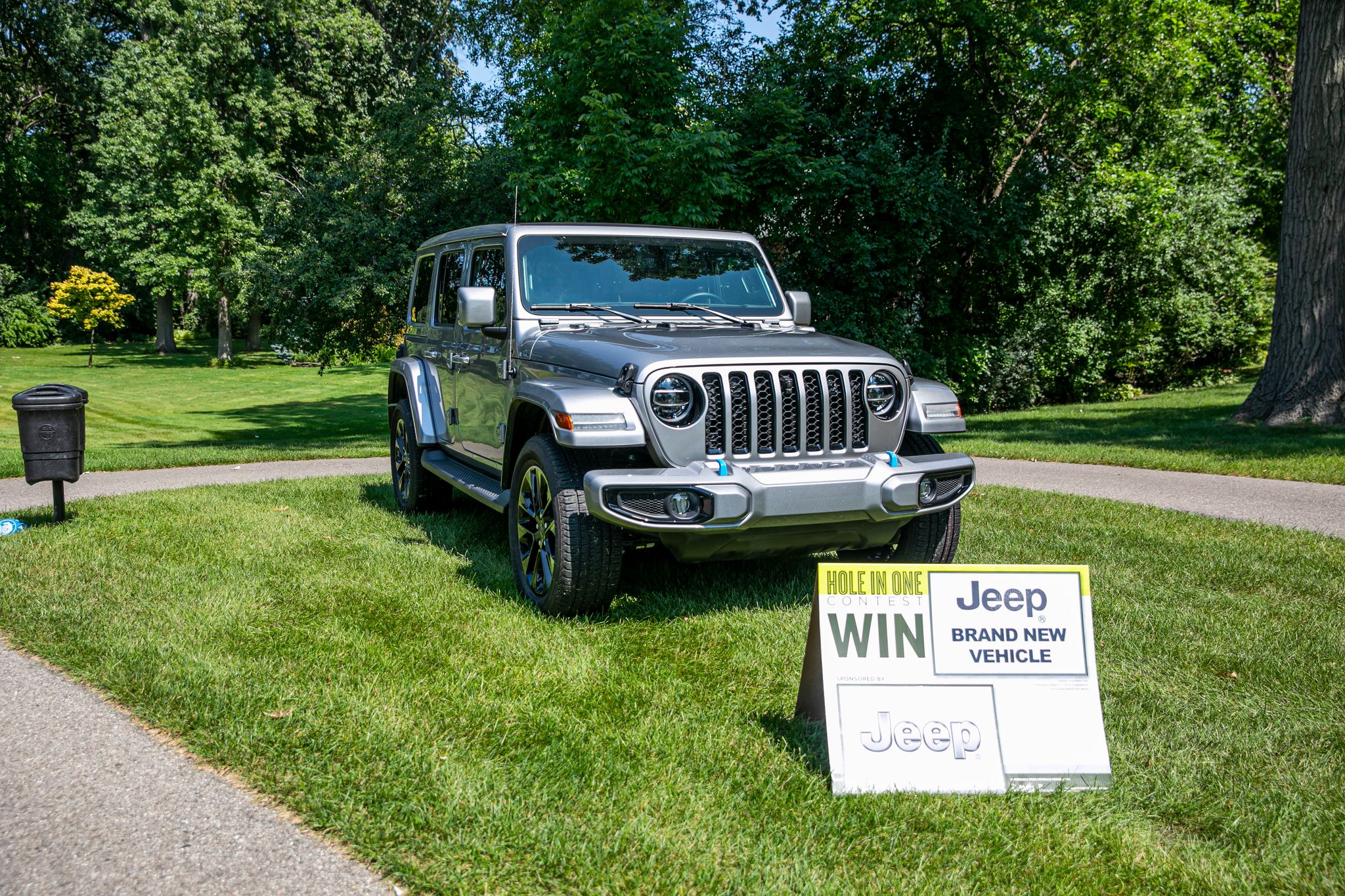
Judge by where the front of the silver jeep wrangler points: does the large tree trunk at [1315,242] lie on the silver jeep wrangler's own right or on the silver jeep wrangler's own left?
on the silver jeep wrangler's own left

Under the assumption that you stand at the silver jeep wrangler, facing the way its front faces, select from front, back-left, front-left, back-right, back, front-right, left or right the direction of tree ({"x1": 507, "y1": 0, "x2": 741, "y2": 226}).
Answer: back-left

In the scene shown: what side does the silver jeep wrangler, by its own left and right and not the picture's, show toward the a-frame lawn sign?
front

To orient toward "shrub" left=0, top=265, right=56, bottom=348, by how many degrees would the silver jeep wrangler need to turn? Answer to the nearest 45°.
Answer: approximately 180°

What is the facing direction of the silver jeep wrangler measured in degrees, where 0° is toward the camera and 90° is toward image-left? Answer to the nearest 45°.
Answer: approximately 315°

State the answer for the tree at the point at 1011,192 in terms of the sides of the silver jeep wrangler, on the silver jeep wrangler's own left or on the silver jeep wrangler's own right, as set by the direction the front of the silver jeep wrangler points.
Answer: on the silver jeep wrangler's own left

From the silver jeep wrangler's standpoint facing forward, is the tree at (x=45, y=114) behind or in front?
behind

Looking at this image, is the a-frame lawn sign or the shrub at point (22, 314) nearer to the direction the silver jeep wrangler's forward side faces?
the a-frame lawn sign

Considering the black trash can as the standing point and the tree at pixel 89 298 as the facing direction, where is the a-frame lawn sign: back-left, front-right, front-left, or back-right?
back-right

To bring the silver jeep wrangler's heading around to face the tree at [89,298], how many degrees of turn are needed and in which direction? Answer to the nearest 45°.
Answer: approximately 180°
